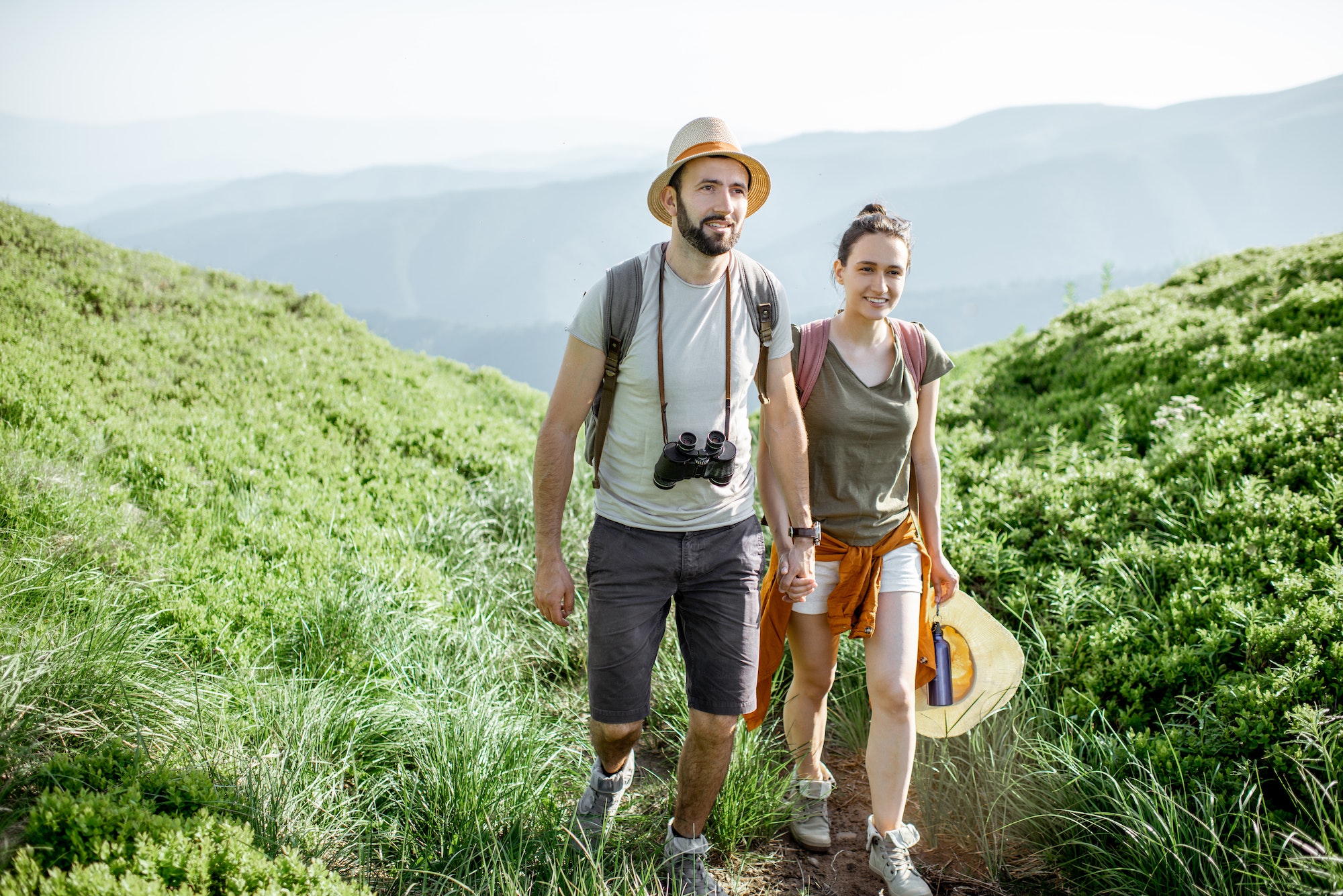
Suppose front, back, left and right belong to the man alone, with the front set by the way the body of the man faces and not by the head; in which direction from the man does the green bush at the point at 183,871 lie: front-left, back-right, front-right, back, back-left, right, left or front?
front-right

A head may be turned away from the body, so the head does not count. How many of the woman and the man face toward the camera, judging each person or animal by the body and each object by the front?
2

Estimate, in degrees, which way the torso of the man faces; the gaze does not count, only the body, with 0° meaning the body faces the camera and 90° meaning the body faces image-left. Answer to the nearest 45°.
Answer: approximately 0°

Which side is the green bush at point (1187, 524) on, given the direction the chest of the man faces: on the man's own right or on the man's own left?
on the man's own left

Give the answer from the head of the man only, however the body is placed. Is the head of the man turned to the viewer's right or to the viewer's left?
to the viewer's right
